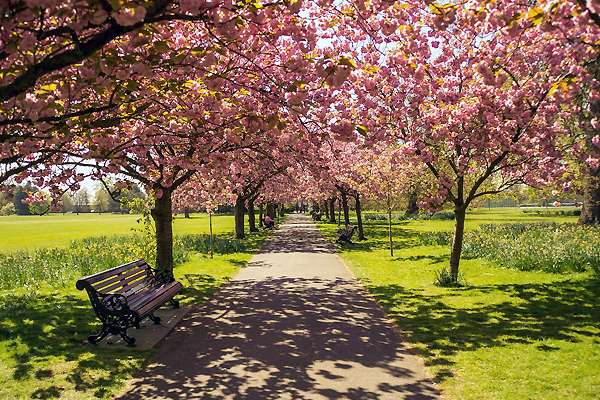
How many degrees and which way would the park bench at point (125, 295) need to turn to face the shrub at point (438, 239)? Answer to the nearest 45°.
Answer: approximately 90° to its left

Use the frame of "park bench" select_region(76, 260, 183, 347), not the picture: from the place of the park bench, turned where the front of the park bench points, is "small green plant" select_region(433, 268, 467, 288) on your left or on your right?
on your left

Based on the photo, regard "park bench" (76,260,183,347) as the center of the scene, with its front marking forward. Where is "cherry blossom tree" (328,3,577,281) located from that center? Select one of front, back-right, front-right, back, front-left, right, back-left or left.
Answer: front-left

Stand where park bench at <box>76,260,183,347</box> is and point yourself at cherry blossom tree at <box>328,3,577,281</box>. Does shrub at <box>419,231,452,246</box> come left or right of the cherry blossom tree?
left

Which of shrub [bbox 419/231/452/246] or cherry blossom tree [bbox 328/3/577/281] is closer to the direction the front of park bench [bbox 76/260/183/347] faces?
the cherry blossom tree

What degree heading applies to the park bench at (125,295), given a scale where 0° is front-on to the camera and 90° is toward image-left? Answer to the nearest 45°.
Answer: approximately 315°
